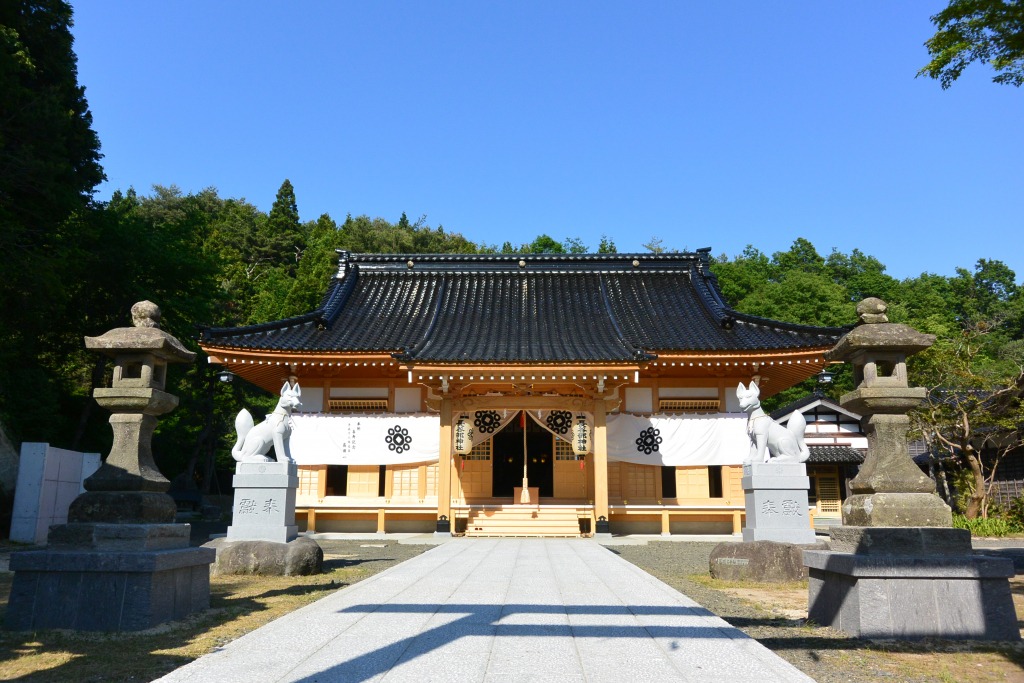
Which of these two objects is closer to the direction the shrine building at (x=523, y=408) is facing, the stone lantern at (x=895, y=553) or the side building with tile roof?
the stone lantern

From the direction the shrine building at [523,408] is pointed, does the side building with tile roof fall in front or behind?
behind

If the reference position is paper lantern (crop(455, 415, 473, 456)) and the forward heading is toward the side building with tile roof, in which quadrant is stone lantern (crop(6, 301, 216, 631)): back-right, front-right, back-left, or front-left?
back-right

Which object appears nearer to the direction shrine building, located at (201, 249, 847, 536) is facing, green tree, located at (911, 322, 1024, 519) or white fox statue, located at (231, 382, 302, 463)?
the white fox statue

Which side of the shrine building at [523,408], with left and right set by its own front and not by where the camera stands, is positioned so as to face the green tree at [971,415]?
left

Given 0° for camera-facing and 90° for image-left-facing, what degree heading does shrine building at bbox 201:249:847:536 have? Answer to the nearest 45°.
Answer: approximately 0°

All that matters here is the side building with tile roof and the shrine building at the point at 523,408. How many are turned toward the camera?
2

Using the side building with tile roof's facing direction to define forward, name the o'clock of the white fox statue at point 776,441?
The white fox statue is roughly at 12 o'clock from the side building with tile roof.
